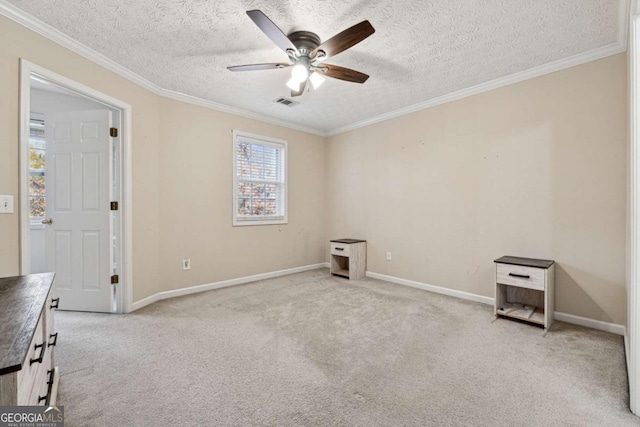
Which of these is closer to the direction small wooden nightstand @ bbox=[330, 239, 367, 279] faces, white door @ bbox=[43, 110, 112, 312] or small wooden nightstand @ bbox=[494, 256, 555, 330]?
the white door

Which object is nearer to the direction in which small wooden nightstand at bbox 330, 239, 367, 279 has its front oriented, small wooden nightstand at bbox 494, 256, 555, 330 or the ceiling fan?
the ceiling fan

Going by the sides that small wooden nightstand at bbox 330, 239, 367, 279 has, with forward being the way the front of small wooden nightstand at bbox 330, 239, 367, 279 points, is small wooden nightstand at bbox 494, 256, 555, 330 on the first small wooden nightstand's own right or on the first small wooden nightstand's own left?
on the first small wooden nightstand's own left

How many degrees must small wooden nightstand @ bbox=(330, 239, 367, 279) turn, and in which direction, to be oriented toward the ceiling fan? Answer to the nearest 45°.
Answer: approximately 45° to its left

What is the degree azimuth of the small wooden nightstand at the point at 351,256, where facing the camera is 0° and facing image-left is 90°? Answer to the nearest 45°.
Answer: approximately 45°
